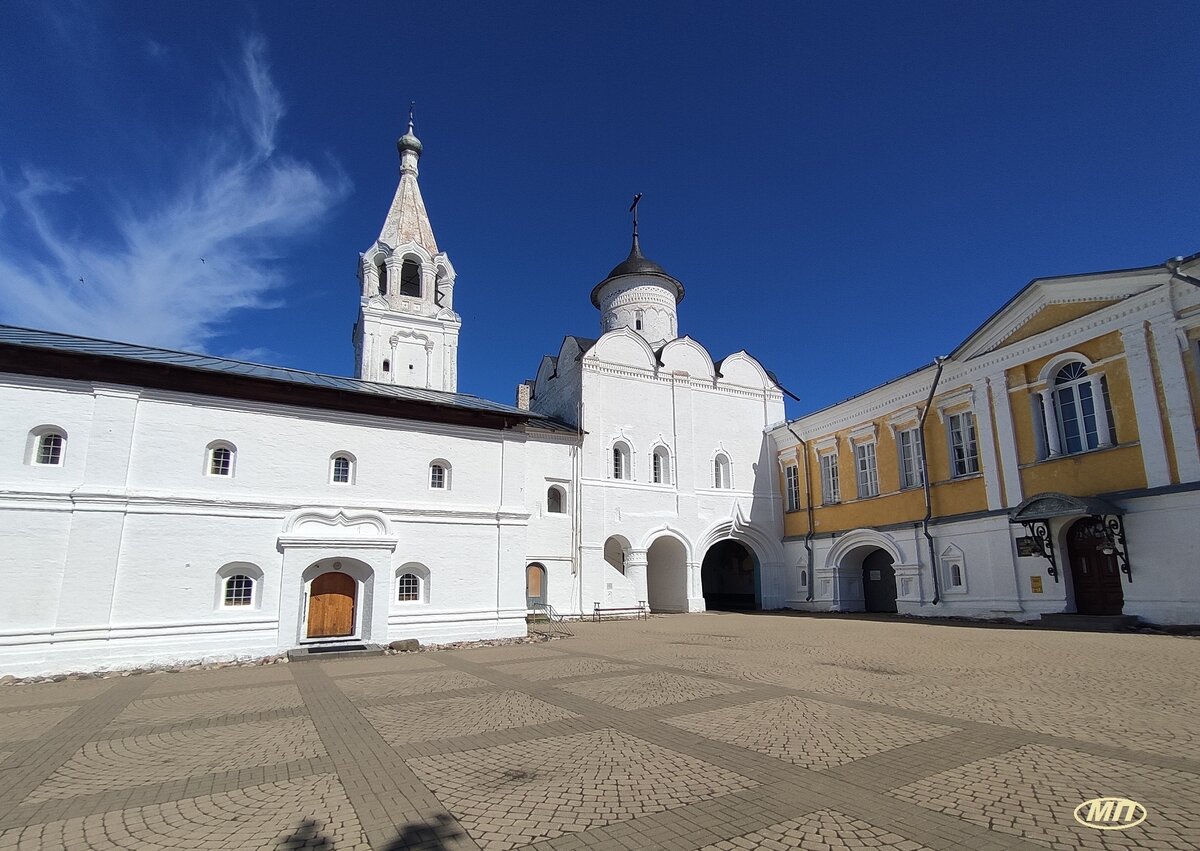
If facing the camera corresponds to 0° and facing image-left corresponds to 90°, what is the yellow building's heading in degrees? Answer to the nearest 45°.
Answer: approximately 45°
